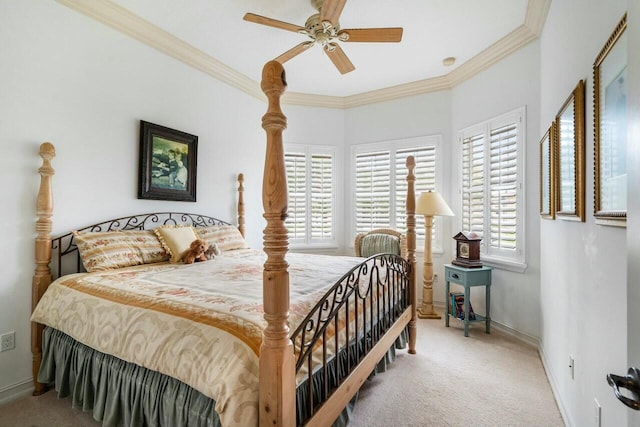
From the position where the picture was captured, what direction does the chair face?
facing the viewer

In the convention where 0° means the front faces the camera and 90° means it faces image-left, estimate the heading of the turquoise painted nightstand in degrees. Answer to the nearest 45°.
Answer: approximately 45°

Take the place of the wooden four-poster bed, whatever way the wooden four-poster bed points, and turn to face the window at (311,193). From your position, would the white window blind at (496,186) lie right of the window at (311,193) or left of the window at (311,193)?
right

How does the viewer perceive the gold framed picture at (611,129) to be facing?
facing to the left of the viewer

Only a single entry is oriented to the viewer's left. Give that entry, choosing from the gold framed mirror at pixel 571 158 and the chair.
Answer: the gold framed mirror

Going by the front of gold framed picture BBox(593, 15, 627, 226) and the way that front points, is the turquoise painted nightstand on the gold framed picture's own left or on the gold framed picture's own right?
on the gold framed picture's own right

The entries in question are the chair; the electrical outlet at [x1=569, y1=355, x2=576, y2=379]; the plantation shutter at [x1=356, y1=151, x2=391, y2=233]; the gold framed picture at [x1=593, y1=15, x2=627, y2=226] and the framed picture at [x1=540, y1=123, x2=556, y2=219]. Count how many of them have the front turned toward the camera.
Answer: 2

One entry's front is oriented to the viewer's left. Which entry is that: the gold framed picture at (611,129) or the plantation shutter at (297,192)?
the gold framed picture

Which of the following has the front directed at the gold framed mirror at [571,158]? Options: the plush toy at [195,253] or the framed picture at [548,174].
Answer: the plush toy

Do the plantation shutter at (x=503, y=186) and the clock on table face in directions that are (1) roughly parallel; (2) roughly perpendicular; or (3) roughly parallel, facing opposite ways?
roughly parallel

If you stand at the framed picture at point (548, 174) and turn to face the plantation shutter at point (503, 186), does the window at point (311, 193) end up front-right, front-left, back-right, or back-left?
front-left

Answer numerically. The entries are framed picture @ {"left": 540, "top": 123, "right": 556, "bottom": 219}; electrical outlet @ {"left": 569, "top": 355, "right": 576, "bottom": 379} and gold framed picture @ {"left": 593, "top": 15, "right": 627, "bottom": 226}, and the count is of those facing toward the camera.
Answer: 0

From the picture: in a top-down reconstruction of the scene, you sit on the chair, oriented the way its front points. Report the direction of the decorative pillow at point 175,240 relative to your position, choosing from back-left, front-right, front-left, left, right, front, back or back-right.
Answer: front-right

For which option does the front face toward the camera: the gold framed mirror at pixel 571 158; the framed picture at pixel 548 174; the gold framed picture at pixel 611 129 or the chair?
the chair

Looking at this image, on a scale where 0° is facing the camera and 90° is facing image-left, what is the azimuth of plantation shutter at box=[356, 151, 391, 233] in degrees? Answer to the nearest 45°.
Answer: approximately 0°

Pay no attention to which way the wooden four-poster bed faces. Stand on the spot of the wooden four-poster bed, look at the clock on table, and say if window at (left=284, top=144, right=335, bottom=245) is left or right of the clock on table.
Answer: left
